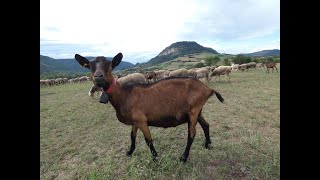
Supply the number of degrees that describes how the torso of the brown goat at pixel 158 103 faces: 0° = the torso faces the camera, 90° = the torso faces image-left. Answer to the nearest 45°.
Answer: approximately 90°
